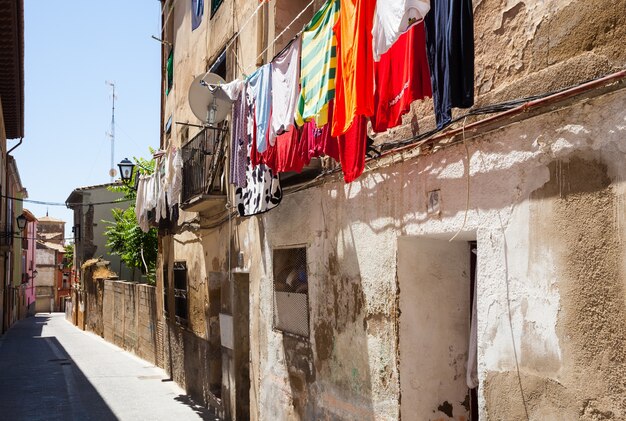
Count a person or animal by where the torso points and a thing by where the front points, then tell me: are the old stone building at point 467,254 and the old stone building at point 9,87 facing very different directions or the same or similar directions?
very different directions

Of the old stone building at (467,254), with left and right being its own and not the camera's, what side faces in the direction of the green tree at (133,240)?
right

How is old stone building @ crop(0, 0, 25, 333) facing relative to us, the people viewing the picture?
facing to the right of the viewer

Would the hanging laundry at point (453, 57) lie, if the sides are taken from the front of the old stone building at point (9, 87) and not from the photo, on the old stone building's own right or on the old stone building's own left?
on the old stone building's own right

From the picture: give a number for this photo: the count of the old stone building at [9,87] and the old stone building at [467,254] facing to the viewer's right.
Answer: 1

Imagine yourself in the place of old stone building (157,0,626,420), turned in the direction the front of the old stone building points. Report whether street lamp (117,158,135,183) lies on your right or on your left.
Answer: on your right

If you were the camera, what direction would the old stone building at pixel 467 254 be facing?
facing the viewer and to the left of the viewer
